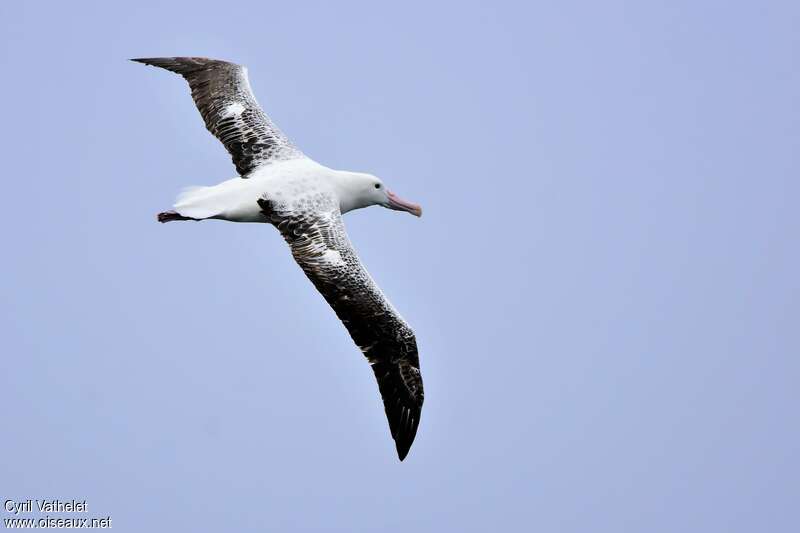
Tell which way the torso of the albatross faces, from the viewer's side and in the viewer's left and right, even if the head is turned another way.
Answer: facing to the right of the viewer
